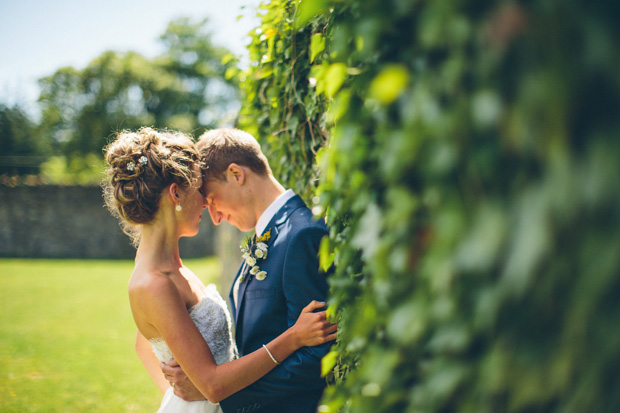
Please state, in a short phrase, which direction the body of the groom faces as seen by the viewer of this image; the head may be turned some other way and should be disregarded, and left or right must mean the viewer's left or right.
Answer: facing to the left of the viewer

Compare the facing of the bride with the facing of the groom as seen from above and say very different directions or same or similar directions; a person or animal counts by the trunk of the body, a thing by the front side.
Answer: very different directions

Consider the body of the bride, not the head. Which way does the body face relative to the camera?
to the viewer's right

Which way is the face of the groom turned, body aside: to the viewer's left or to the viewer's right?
to the viewer's left
